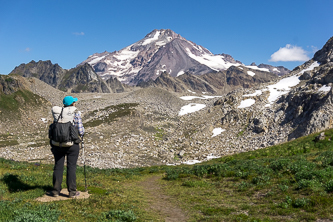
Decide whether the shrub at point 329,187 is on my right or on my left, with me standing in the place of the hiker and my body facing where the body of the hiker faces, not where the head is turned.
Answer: on my right

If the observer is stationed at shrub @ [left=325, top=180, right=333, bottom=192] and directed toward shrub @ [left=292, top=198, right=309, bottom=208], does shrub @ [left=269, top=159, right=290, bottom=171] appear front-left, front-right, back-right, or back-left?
back-right

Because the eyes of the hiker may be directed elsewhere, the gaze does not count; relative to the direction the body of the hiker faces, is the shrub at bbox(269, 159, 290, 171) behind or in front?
in front

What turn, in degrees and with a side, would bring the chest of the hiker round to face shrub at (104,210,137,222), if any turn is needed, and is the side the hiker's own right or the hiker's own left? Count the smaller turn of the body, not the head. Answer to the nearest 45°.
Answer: approximately 90° to the hiker's own right

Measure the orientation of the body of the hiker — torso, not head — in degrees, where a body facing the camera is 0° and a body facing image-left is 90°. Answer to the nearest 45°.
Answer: approximately 225°

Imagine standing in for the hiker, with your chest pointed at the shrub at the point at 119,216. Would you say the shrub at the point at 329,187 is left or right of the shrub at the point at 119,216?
left

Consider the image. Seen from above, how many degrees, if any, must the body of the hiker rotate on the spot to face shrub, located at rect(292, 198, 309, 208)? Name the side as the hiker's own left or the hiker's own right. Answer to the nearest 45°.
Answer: approximately 45° to the hiker's own right
